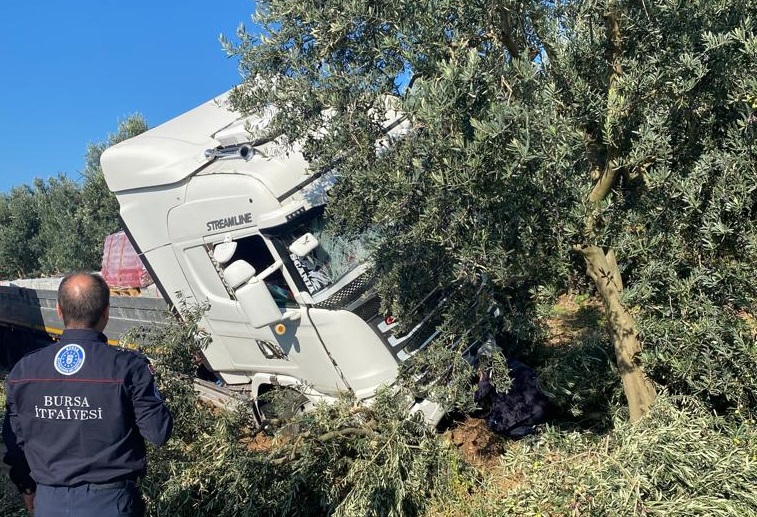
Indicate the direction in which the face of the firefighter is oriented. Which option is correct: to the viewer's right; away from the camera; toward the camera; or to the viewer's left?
away from the camera

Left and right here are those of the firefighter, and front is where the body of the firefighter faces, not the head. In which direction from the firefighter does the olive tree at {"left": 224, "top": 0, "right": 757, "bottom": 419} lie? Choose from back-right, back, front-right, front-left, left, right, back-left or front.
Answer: right

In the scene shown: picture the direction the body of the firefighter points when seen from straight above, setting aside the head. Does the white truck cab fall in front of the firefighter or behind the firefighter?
in front

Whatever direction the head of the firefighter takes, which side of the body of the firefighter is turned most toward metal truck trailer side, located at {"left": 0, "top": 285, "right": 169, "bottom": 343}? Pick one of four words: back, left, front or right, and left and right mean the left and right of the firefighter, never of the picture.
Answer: front

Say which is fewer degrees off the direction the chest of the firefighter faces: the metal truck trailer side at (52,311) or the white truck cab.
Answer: the metal truck trailer side

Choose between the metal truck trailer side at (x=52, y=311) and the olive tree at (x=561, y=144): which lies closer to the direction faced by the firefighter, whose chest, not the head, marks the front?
the metal truck trailer side

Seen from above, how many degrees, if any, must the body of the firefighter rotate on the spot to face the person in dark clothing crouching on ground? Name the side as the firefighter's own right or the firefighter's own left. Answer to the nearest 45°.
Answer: approximately 45° to the firefighter's own right

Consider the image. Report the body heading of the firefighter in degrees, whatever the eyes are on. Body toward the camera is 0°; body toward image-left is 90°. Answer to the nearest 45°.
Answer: approximately 180°
